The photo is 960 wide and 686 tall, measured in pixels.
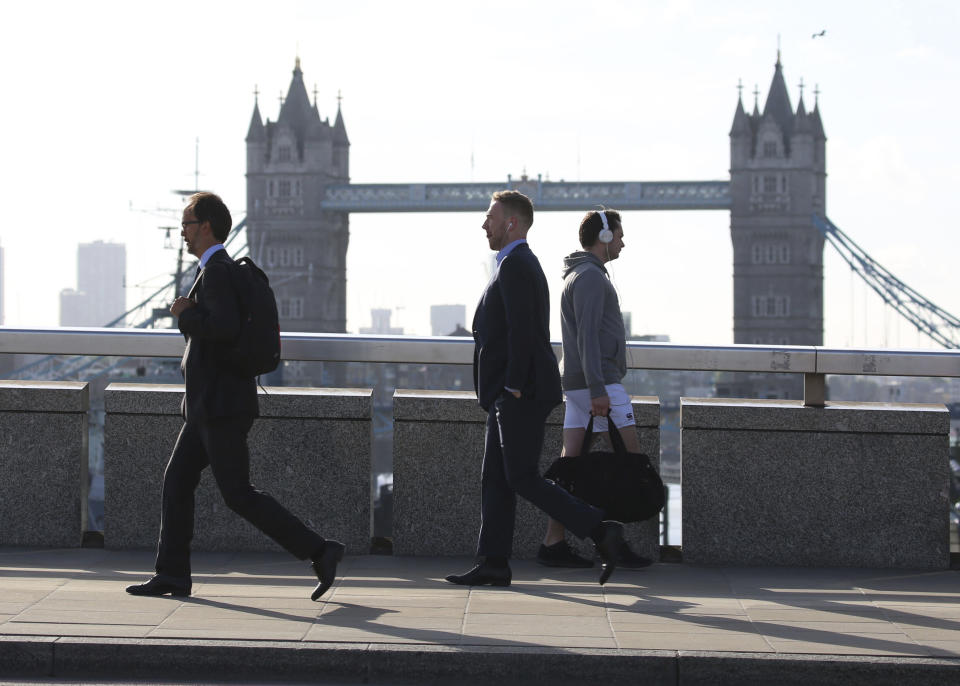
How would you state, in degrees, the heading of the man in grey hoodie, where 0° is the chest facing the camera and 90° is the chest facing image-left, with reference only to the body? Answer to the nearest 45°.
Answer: approximately 270°

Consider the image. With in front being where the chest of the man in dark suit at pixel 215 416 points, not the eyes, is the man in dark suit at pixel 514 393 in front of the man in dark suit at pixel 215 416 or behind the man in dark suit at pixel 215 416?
behind

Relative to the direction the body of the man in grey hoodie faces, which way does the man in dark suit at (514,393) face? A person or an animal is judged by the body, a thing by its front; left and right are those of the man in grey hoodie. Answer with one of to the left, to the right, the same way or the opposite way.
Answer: the opposite way

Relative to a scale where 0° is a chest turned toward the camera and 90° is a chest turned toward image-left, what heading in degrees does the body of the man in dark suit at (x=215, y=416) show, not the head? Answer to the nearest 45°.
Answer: approximately 90°

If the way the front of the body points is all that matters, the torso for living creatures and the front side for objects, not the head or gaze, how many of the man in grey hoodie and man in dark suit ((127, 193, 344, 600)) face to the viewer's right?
1

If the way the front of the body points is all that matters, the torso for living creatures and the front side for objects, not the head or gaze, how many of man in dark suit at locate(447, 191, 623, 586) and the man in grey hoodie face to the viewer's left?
1

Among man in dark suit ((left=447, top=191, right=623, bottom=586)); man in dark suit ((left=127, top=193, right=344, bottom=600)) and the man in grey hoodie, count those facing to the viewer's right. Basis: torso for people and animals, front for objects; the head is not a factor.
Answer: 1

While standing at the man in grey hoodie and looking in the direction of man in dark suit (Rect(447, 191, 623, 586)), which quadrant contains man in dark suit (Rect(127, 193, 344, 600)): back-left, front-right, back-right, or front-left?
front-right

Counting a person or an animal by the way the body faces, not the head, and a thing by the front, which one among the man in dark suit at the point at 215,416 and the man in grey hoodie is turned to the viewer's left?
the man in dark suit

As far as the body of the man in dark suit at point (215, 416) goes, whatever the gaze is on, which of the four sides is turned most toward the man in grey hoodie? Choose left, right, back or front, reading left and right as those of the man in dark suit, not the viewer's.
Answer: back

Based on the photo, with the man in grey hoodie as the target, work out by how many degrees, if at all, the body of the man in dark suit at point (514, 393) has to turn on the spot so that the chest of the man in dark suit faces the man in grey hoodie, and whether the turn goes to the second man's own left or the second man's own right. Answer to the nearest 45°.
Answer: approximately 135° to the second man's own right
